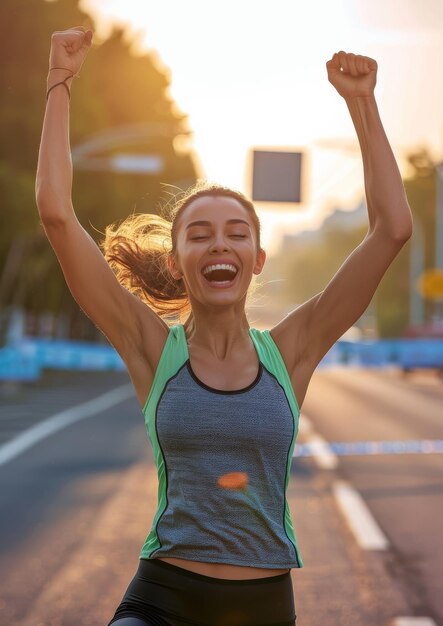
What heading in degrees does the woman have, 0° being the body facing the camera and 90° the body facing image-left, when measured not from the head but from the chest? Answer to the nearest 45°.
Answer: approximately 0°

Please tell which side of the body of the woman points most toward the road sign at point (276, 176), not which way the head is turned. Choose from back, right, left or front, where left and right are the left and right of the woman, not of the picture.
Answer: back

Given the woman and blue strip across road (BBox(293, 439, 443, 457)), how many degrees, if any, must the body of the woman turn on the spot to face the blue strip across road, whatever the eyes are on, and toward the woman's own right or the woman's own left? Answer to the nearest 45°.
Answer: approximately 180°

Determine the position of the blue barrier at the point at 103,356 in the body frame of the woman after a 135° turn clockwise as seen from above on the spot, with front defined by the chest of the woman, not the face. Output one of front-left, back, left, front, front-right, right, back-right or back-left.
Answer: front-right
